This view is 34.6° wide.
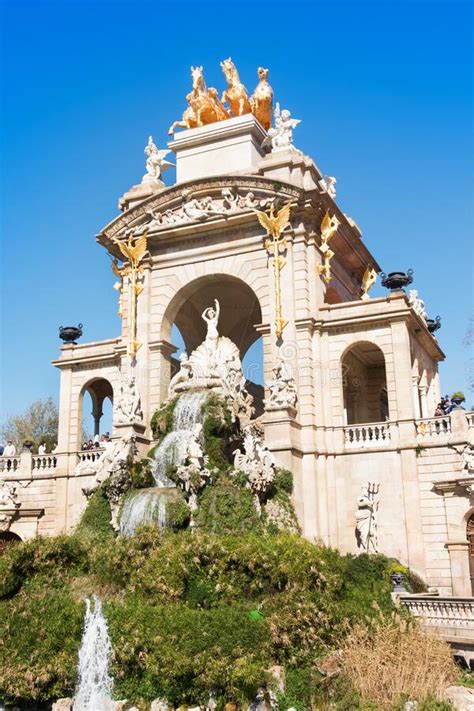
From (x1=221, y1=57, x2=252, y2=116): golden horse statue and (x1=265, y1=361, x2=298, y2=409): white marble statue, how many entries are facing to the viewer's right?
0

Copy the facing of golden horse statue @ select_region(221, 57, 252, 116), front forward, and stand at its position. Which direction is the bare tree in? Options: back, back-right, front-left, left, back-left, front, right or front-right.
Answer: right

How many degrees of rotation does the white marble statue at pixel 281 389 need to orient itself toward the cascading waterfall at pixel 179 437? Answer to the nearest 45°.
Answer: approximately 45° to its right

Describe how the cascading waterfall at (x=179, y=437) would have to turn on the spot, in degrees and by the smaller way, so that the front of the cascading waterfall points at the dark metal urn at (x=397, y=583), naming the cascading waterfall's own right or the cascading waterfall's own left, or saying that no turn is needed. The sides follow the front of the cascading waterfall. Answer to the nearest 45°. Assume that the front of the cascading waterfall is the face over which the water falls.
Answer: approximately 90° to the cascading waterfall's own left

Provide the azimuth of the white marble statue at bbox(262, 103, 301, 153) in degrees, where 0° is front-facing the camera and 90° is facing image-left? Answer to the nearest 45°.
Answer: approximately 45°

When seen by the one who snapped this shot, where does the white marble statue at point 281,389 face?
facing the viewer and to the left of the viewer

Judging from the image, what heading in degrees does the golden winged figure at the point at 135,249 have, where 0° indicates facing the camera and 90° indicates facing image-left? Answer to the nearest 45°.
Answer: approximately 45°

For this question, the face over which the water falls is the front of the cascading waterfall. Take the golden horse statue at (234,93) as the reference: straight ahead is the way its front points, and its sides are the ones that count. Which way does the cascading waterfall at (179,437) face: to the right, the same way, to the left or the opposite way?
the same way

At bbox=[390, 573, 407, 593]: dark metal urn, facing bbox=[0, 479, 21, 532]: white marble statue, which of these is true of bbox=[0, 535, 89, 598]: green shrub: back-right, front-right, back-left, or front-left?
front-left

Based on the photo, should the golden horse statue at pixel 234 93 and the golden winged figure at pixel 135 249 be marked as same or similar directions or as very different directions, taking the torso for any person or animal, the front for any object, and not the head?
same or similar directions

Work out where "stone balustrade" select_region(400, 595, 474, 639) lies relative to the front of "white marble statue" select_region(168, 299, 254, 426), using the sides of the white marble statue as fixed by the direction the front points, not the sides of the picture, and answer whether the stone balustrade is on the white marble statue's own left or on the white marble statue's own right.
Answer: on the white marble statue's own left

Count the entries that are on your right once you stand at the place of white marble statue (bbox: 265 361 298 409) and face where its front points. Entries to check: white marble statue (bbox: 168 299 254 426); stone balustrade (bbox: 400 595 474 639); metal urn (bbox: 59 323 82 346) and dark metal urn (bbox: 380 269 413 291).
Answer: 2

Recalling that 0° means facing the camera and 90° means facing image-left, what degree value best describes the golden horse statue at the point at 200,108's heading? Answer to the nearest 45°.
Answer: approximately 45°
